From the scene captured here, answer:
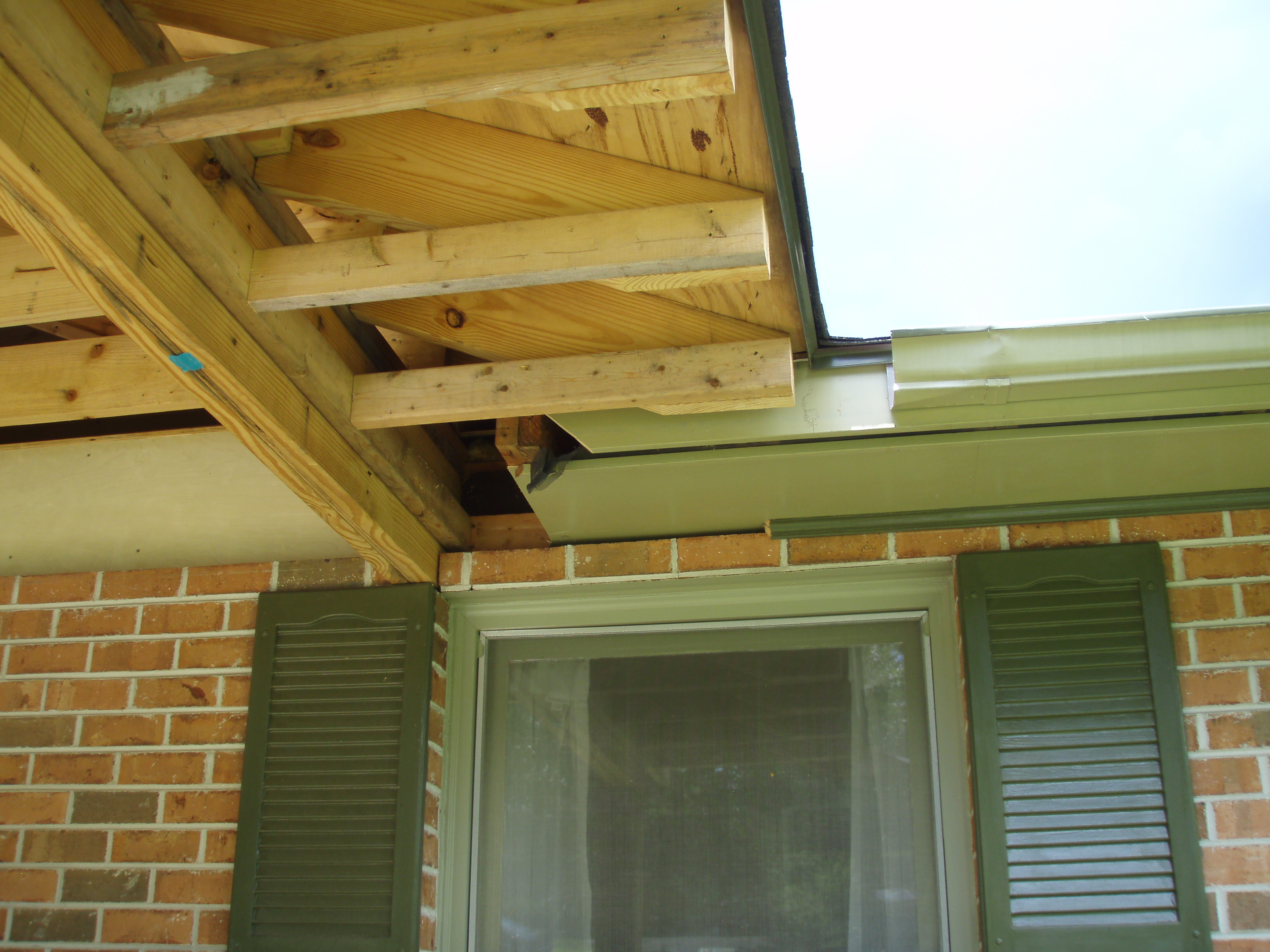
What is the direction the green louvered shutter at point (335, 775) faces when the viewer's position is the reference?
facing the viewer

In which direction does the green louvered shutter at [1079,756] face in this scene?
toward the camera

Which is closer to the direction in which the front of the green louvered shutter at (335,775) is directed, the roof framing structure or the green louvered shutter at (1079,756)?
the roof framing structure

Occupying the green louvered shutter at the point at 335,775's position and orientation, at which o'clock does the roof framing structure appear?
The roof framing structure is roughly at 12 o'clock from the green louvered shutter.

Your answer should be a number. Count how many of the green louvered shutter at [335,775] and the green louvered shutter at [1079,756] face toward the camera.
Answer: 2

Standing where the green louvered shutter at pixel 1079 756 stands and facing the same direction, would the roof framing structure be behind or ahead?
ahead

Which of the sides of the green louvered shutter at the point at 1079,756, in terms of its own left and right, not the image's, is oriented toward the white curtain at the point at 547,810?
right

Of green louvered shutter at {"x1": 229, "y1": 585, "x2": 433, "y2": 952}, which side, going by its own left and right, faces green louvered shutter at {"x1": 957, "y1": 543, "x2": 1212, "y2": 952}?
left
